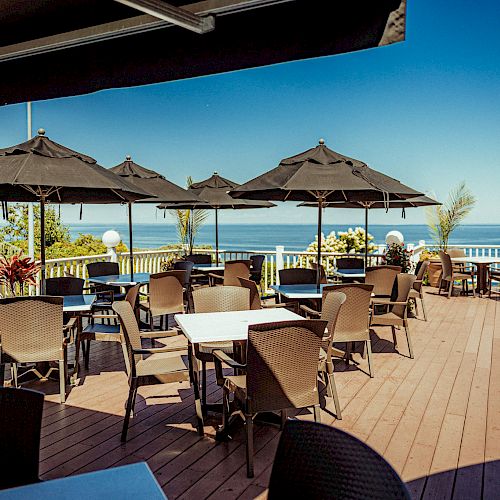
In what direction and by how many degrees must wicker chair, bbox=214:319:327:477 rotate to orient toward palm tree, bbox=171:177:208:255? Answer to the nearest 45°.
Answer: approximately 45° to its right

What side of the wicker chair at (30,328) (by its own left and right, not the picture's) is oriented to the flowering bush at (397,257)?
front

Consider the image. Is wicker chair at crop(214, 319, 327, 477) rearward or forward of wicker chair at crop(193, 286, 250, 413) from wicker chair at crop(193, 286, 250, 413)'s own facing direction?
forward

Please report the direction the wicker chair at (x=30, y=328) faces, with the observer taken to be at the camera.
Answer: facing away from the viewer and to the right of the viewer

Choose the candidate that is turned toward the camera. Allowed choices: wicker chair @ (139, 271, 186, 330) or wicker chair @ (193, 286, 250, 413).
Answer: wicker chair @ (193, 286, 250, 413)

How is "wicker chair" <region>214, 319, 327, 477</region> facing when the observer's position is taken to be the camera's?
facing away from the viewer and to the left of the viewer

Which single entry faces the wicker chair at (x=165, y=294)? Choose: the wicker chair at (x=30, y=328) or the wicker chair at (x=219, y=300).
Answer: the wicker chair at (x=30, y=328)

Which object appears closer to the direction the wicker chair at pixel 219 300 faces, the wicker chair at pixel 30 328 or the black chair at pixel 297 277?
the wicker chair

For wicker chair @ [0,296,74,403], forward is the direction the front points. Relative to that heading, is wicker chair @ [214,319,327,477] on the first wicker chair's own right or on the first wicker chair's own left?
on the first wicker chair's own right

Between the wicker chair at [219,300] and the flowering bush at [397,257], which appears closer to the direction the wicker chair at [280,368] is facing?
the wicker chair

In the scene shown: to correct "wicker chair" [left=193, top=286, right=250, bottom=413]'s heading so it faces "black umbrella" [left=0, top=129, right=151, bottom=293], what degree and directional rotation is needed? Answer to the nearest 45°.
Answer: approximately 90° to its right

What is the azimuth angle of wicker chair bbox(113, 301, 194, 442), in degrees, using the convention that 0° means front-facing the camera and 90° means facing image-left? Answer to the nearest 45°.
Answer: approximately 270°

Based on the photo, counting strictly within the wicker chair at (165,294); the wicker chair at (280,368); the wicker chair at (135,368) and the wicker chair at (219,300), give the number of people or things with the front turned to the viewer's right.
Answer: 1

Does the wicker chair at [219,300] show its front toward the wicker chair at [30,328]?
no

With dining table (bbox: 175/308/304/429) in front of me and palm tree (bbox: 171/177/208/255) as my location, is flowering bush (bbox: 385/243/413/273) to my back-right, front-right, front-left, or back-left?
front-left

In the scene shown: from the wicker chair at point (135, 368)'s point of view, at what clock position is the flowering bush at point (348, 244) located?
The flowering bush is roughly at 10 o'clock from the wicker chair.

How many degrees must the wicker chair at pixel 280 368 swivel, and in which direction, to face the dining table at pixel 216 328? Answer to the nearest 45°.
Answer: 0° — it already faces it

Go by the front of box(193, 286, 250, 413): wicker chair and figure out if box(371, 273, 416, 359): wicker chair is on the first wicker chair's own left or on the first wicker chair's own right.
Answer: on the first wicker chair's own left

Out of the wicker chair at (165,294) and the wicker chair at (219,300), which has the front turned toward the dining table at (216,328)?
the wicker chair at (219,300)

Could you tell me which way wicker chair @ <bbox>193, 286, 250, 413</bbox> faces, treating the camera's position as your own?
facing the viewer
